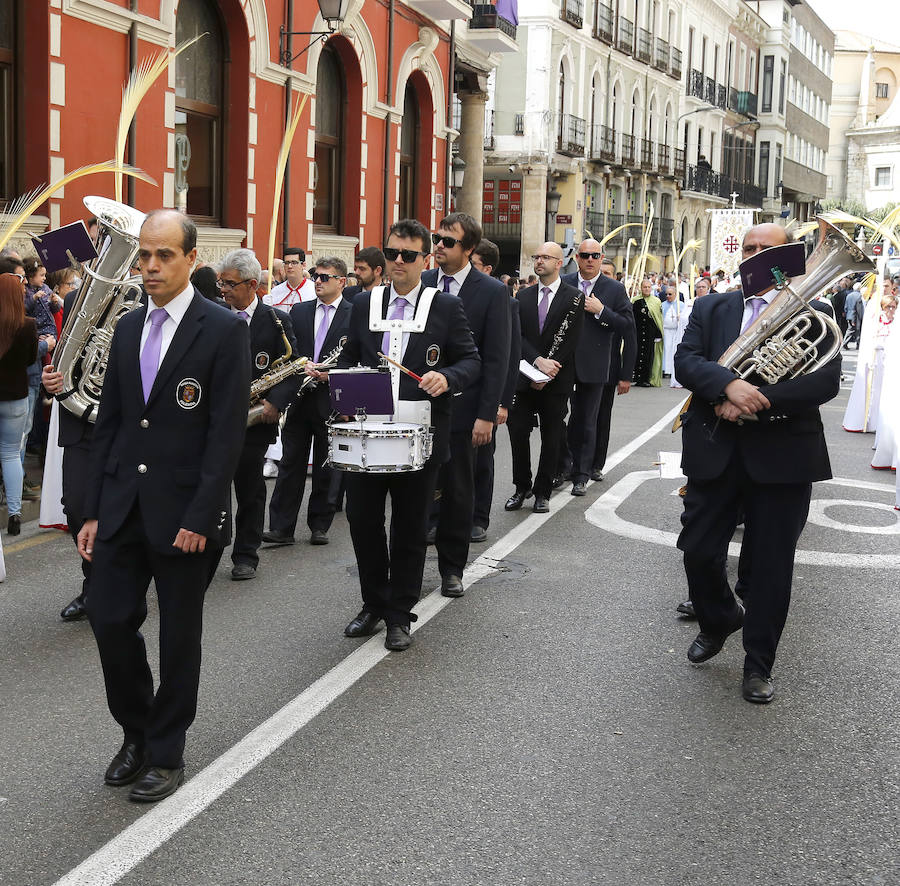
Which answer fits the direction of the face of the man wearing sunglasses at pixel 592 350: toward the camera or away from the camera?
toward the camera

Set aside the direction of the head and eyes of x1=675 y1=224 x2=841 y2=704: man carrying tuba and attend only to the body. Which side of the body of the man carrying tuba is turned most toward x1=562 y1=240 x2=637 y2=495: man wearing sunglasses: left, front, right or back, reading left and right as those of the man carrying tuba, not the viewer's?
back

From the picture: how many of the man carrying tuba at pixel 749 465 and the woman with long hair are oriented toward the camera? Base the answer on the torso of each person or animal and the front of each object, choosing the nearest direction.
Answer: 1

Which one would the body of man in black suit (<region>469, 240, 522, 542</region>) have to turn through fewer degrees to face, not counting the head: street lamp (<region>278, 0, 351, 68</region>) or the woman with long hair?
the woman with long hair

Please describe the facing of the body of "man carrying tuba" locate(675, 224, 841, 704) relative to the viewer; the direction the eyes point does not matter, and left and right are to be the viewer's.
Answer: facing the viewer

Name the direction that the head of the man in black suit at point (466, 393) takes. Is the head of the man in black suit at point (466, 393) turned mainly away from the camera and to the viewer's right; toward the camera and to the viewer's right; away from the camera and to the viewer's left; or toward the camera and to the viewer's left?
toward the camera and to the viewer's left

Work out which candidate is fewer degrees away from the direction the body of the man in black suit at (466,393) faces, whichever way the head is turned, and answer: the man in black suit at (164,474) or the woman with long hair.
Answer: the man in black suit

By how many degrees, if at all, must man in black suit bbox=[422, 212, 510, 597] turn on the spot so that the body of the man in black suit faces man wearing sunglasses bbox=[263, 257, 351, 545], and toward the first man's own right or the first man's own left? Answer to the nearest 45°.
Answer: approximately 90° to the first man's own right
